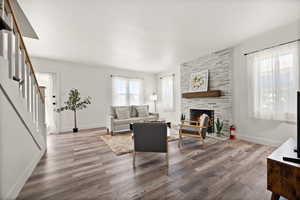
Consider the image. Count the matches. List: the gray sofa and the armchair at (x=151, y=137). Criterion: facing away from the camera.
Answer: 1

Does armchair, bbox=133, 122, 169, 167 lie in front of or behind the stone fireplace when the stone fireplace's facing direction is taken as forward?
in front

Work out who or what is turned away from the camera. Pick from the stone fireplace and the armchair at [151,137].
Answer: the armchair

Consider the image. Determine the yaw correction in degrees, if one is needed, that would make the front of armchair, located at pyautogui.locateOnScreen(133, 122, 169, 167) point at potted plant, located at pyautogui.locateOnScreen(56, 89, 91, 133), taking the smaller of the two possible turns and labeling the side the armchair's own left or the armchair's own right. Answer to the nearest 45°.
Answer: approximately 45° to the armchair's own left

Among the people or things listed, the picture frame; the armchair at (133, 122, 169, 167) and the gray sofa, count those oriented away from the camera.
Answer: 1

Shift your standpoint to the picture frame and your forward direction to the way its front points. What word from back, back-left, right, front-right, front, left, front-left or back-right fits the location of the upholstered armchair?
front-left

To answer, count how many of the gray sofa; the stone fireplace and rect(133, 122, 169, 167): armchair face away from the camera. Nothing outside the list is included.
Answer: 1

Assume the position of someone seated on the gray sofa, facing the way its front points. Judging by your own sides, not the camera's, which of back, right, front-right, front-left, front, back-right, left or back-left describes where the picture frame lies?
left

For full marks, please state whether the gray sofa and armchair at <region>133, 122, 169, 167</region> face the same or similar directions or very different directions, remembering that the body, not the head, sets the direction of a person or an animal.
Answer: very different directions

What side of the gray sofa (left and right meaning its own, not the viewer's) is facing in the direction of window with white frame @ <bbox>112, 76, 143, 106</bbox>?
back

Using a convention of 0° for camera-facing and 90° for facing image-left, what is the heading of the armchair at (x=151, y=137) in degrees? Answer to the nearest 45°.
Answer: approximately 180°
